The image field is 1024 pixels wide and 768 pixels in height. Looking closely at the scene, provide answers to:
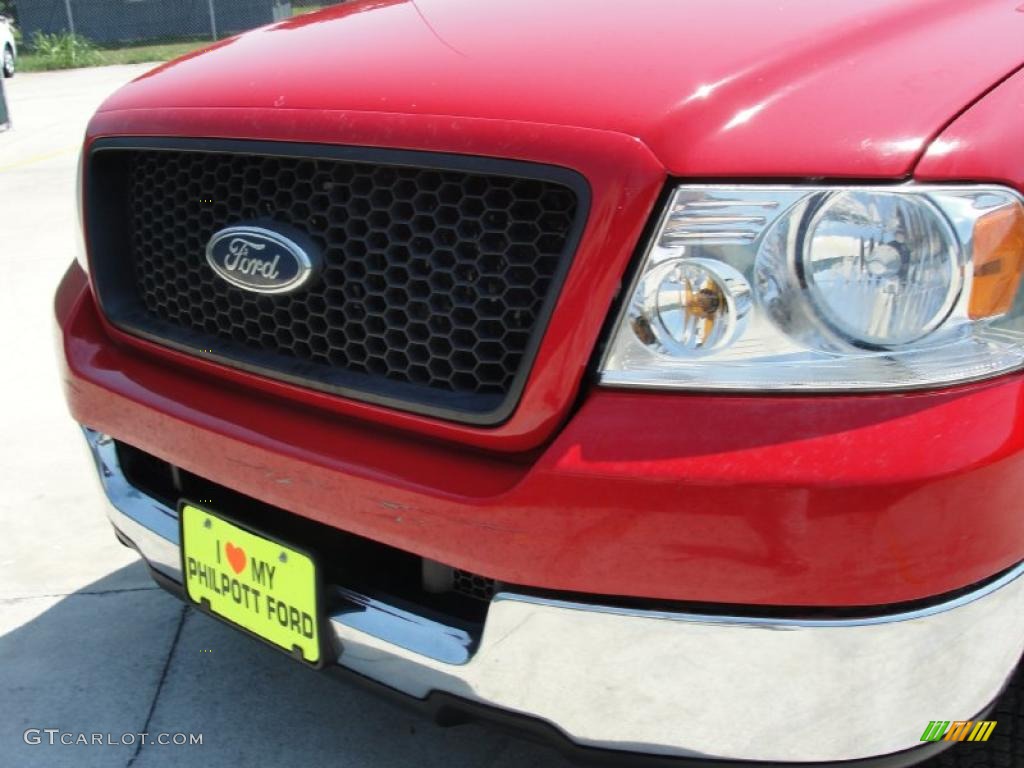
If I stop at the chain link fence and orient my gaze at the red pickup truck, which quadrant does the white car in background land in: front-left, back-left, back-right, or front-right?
front-right

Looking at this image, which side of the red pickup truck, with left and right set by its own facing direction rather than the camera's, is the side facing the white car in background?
right

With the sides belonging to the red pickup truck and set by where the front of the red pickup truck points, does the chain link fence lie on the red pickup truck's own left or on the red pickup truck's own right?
on the red pickup truck's own right
